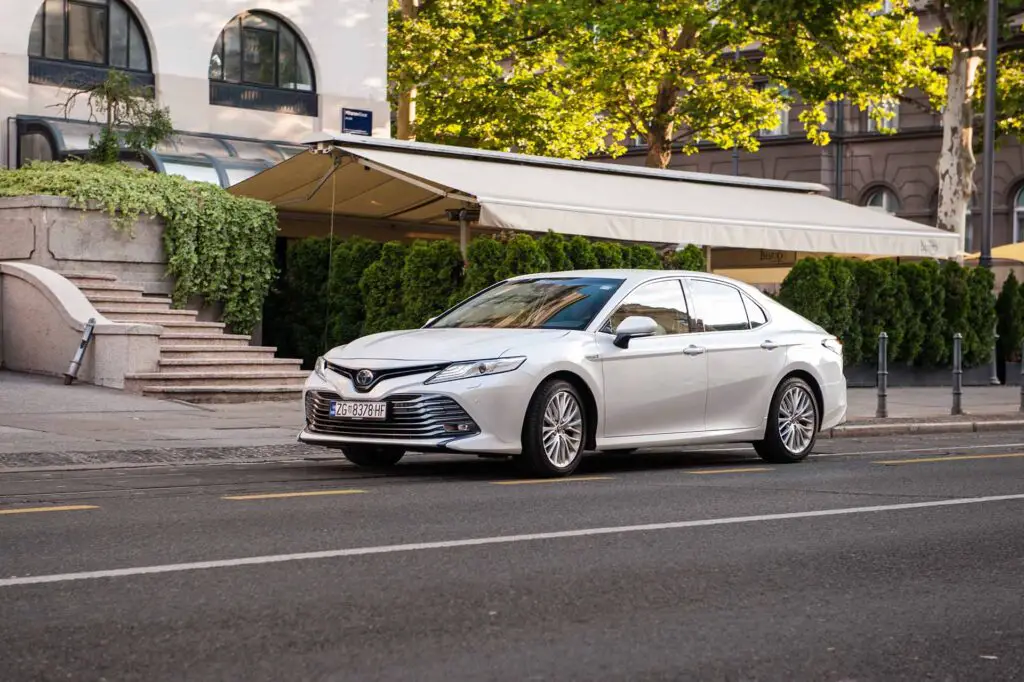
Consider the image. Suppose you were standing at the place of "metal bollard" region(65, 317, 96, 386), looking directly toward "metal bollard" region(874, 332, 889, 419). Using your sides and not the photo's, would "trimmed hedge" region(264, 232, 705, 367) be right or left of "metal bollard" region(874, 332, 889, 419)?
left

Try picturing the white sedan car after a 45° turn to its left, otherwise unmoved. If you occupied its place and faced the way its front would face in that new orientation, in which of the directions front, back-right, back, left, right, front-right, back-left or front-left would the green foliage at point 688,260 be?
back

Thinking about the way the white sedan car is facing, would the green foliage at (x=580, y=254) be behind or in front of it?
behind

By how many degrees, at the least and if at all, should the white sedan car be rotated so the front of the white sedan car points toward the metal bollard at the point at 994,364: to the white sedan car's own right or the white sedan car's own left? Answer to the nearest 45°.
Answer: approximately 180°

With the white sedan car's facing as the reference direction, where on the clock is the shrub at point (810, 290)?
The shrub is roughly at 5 o'clock from the white sedan car.

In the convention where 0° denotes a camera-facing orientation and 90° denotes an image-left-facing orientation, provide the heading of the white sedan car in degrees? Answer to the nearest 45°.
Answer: approximately 45°

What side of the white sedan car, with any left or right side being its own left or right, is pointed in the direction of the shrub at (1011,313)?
back

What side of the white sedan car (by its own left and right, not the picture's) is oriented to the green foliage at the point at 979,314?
back

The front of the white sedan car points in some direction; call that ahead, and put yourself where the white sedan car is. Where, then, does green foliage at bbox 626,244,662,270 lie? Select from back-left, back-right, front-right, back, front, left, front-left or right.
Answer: back-right

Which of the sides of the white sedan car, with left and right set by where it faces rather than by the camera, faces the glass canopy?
right

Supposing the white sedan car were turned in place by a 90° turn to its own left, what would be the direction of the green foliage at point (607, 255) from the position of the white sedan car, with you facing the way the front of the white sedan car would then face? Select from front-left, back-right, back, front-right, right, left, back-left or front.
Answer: back-left
